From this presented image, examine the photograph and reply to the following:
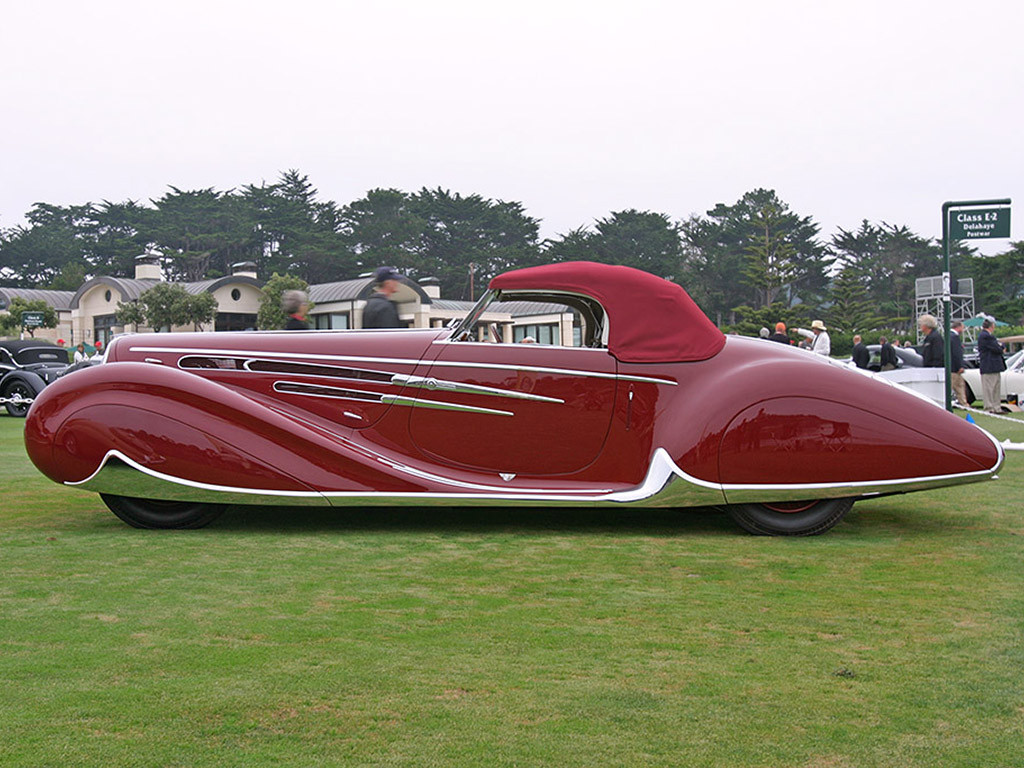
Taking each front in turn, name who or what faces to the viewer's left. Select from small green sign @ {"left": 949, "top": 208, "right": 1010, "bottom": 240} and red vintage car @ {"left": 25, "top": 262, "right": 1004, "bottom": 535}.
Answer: the red vintage car

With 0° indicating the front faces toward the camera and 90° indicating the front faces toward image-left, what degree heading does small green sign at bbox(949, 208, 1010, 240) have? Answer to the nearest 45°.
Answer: approximately 0°

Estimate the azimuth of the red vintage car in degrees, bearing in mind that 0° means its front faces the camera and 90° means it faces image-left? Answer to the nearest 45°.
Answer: approximately 90°

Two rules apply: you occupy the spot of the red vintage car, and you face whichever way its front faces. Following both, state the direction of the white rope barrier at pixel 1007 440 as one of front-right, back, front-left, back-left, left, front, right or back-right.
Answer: back-right

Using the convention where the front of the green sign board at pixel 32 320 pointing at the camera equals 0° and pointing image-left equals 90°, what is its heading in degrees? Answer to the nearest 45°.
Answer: approximately 0°

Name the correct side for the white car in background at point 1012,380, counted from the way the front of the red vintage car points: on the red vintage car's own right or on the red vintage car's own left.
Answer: on the red vintage car's own right

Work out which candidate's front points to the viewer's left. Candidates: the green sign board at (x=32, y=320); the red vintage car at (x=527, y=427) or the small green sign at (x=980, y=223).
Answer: the red vintage car
